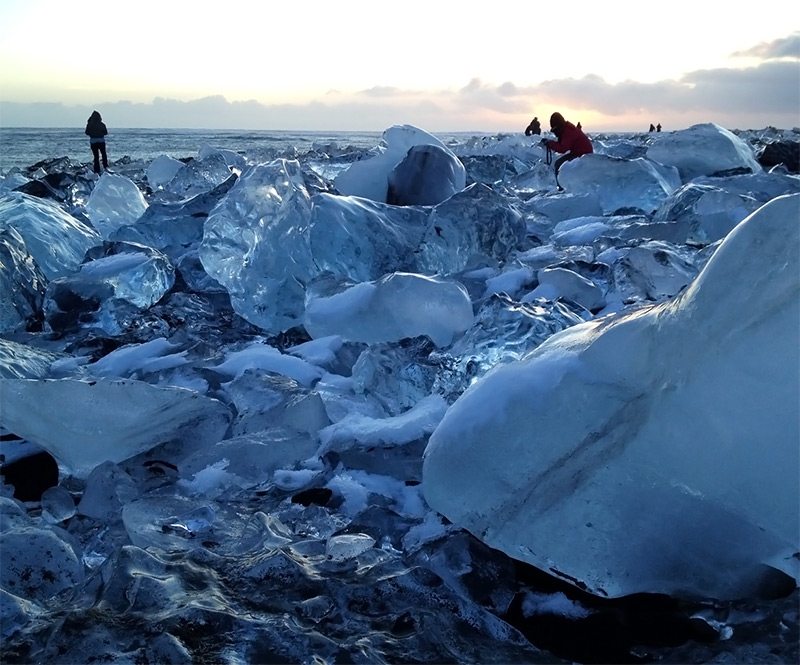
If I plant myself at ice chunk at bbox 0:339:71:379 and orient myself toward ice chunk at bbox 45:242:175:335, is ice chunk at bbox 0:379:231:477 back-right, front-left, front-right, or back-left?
back-right

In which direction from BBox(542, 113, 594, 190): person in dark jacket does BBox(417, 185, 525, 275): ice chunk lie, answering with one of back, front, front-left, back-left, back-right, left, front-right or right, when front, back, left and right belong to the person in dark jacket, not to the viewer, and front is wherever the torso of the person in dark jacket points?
left

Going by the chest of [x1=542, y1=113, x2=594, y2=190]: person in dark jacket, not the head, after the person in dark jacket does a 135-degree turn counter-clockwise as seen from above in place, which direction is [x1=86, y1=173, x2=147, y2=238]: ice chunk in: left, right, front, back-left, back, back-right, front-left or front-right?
right

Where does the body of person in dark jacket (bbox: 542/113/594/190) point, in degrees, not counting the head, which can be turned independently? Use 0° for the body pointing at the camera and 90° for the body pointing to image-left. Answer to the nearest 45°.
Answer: approximately 90°

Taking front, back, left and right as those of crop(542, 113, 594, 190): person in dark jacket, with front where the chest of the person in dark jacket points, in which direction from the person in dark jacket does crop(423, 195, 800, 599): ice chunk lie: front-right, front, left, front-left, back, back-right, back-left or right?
left

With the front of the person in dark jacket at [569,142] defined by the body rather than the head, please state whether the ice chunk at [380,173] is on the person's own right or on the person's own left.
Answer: on the person's own left

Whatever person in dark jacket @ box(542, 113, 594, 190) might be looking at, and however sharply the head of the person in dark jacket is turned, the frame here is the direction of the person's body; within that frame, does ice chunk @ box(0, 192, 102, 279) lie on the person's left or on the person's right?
on the person's left

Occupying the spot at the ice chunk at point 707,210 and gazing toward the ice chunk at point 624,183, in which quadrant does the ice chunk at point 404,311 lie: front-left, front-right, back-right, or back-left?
back-left

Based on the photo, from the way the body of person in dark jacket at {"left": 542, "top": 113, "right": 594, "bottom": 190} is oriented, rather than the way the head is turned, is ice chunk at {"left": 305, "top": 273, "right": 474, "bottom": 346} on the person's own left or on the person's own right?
on the person's own left

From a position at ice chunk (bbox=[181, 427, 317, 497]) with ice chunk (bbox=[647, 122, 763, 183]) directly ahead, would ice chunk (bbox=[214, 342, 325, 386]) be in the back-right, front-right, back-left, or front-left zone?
front-left

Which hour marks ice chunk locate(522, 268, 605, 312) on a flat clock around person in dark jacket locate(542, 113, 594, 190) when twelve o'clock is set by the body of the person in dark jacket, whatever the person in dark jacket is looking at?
The ice chunk is roughly at 9 o'clock from the person in dark jacket.

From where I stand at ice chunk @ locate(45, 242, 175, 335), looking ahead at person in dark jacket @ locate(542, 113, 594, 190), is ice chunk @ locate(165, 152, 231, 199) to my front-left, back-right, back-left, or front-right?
front-left

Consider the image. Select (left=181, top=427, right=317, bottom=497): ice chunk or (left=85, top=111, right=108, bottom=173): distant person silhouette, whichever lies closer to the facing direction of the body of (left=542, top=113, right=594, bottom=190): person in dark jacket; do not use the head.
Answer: the distant person silhouette
